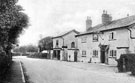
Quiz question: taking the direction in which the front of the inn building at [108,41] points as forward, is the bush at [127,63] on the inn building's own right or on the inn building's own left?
on the inn building's own left

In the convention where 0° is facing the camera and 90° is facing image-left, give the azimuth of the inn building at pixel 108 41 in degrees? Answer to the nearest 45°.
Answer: approximately 45°
